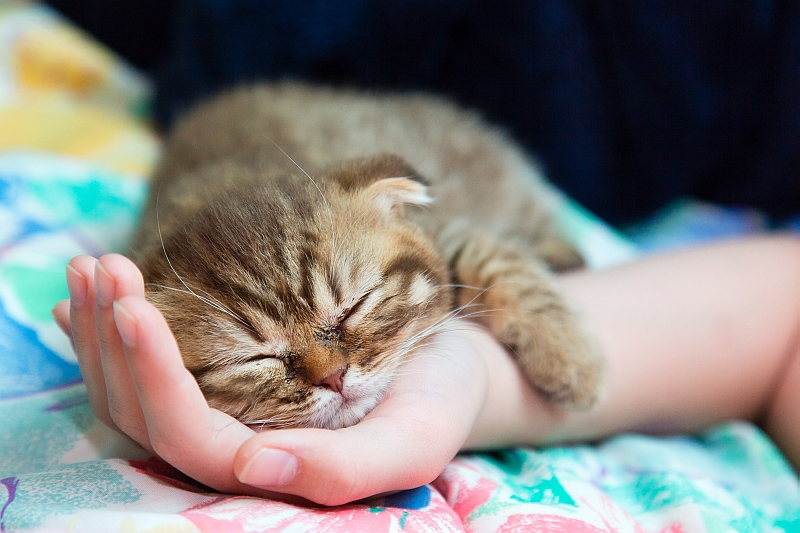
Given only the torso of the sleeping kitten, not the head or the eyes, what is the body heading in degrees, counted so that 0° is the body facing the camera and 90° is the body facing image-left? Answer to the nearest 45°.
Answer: approximately 0°
